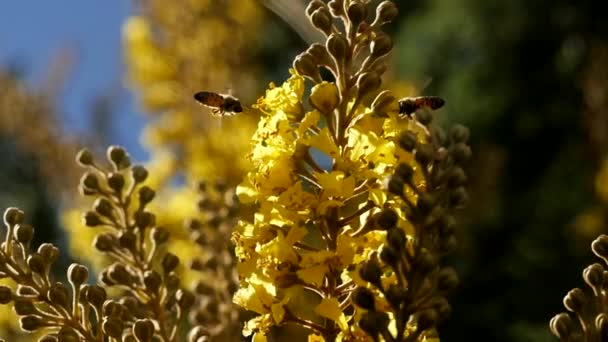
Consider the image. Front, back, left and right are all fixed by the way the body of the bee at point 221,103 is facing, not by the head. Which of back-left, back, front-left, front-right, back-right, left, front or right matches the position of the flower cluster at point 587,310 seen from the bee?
front-right

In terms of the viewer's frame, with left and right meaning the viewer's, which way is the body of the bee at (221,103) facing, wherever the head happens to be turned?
facing to the right of the viewer

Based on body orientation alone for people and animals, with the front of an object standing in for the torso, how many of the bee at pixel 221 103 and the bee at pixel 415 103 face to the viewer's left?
1

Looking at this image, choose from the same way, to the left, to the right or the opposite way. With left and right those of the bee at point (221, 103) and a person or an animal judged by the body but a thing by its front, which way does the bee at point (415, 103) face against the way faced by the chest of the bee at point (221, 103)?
the opposite way

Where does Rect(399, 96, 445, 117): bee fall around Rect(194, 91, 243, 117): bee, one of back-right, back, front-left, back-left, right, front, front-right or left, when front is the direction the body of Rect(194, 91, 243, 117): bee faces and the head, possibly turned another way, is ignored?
front-right

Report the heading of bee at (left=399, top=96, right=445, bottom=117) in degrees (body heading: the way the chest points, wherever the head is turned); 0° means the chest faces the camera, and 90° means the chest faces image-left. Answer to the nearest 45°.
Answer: approximately 90°
